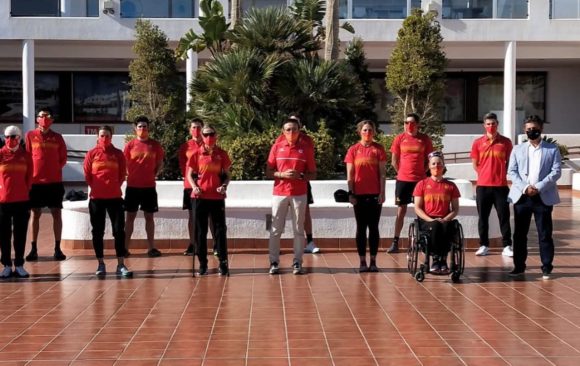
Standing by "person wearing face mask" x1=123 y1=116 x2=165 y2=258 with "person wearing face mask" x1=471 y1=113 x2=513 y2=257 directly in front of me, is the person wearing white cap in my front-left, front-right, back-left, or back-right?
back-right

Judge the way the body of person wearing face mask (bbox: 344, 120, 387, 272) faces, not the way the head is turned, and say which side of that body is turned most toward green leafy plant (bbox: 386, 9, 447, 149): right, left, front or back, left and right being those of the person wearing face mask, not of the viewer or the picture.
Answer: back

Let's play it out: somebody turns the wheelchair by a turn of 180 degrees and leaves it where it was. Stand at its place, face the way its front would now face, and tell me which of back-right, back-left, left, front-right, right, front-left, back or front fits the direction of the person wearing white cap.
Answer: left

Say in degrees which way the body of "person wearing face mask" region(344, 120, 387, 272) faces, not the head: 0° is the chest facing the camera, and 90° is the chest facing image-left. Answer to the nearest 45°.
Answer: approximately 0°

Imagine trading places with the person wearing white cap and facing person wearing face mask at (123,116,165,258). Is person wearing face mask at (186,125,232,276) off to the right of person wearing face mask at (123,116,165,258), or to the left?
right

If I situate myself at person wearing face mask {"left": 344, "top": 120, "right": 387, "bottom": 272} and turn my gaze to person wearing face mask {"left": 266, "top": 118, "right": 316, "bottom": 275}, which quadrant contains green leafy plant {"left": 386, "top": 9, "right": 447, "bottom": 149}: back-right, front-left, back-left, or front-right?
back-right

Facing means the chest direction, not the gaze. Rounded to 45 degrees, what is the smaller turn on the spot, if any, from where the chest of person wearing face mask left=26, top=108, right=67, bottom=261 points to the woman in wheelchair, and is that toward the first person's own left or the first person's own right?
approximately 45° to the first person's own left

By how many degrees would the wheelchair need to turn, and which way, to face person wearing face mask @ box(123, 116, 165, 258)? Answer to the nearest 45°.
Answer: approximately 90° to its right

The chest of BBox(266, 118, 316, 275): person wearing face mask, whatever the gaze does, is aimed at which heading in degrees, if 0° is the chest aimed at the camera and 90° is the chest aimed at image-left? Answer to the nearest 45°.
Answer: approximately 0°

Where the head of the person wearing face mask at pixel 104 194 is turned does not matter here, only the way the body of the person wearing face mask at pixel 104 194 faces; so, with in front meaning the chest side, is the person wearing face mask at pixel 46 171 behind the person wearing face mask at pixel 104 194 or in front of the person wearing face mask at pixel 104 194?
behind

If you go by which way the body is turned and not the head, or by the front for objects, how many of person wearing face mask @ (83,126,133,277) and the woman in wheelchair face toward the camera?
2
